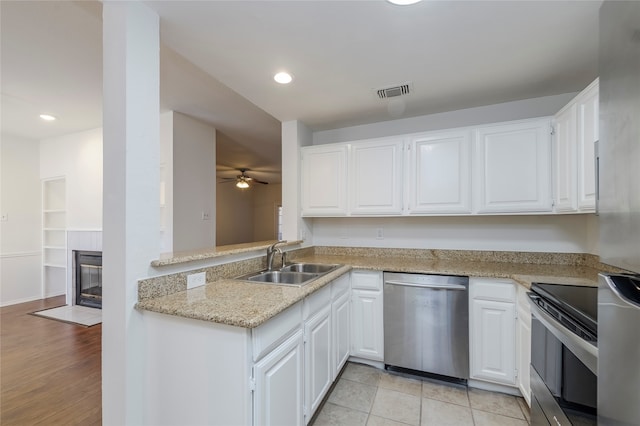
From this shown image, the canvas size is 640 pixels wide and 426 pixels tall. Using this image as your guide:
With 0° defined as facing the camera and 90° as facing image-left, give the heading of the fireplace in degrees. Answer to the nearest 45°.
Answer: approximately 45°

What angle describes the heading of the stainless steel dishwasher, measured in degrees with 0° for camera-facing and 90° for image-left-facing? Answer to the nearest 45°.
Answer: approximately 0°

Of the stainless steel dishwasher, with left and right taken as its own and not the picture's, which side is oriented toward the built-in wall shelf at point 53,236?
right

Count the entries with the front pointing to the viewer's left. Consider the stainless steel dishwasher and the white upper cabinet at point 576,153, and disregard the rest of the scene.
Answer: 1

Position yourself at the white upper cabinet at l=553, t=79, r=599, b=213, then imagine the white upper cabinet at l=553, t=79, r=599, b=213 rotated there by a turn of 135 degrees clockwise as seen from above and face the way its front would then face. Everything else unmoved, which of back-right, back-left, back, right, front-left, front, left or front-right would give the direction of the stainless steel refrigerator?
back-right

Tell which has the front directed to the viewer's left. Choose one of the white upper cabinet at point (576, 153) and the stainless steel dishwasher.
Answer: the white upper cabinet

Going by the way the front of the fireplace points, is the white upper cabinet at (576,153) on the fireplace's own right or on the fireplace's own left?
on the fireplace's own left

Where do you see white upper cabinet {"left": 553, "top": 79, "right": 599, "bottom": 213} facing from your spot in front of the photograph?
facing to the left of the viewer
